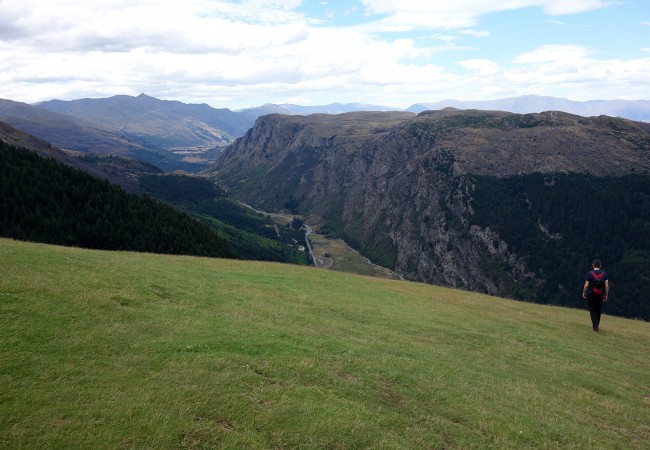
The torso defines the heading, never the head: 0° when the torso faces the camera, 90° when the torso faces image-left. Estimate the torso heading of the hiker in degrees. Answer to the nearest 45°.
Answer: approximately 180°
